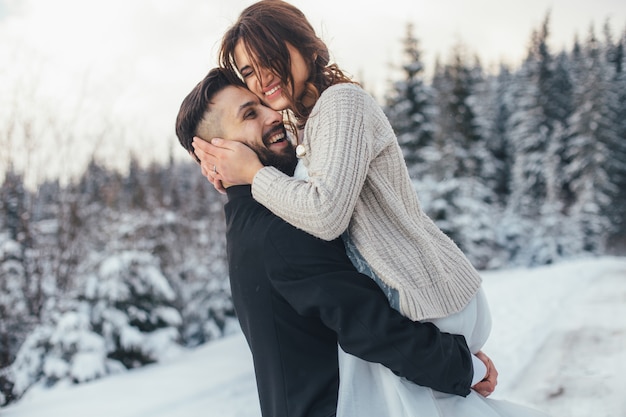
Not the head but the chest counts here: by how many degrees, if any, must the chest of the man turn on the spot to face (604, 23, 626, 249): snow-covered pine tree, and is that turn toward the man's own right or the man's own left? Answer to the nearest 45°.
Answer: approximately 45° to the man's own left

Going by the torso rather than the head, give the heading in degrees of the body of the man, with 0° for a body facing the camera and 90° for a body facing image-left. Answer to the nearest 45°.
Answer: approximately 270°

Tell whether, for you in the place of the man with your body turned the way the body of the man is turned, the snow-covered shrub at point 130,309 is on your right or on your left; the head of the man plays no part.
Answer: on your left

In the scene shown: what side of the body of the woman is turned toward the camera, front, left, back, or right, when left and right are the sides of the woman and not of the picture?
left

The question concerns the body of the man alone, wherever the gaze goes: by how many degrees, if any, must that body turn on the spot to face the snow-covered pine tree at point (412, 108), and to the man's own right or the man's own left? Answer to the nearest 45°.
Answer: approximately 90° to the man's own left

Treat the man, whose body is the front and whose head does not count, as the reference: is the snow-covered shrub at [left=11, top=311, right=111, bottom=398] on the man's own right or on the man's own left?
on the man's own left

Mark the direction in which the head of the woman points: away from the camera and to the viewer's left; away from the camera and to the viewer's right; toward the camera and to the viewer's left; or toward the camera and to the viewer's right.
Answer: toward the camera and to the viewer's left
